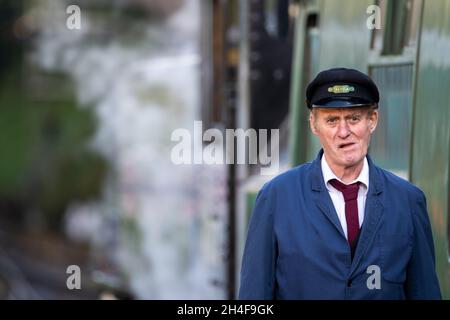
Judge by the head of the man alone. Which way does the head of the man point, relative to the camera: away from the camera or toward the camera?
toward the camera

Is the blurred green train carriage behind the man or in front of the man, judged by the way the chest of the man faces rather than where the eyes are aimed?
behind

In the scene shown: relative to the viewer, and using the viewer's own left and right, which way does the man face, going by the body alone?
facing the viewer
